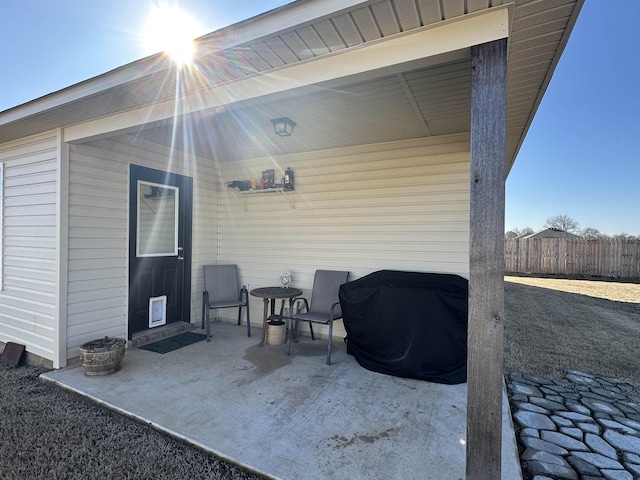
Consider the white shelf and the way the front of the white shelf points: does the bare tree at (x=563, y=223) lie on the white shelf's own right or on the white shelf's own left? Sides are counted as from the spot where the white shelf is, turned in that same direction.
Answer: on the white shelf's own left

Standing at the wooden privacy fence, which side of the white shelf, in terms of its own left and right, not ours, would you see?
left

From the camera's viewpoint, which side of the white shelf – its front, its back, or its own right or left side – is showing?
front

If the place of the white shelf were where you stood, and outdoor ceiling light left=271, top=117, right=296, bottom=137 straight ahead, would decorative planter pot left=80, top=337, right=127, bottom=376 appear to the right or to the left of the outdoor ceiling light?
right

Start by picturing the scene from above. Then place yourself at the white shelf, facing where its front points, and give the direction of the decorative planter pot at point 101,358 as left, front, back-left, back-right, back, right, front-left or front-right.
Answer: front-right

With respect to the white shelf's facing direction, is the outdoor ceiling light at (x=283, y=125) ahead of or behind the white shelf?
ahead

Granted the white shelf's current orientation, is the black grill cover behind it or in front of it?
in front
